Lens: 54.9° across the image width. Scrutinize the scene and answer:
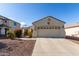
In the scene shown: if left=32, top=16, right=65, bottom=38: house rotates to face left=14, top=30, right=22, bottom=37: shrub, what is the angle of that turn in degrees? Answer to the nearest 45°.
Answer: approximately 45° to its right

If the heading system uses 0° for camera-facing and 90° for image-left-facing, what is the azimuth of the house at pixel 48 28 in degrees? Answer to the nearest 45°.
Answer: approximately 0°

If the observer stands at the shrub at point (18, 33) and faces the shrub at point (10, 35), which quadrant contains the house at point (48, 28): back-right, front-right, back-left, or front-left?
back-right

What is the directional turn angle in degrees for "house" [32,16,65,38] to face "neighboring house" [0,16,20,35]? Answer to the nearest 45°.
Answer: approximately 45° to its right

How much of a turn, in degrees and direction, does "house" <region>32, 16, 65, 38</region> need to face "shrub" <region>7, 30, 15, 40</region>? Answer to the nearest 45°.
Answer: approximately 45° to its right
